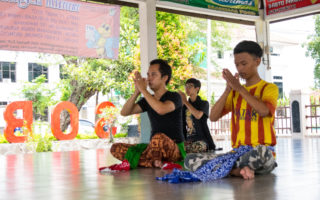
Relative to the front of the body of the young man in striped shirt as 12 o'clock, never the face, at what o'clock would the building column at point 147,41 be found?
The building column is roughly at 4 o'clock from the young man in striped shirt.

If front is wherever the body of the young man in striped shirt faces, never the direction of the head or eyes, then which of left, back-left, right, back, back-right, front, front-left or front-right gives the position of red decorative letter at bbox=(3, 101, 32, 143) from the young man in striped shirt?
right

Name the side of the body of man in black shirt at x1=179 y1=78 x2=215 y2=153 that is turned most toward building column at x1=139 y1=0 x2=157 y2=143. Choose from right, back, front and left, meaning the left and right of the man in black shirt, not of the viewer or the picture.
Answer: right

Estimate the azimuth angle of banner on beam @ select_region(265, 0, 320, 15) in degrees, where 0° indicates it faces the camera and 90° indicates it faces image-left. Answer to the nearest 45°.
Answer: approximately 45°

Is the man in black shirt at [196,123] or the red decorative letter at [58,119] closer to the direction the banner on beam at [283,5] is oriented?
the man in black shirt

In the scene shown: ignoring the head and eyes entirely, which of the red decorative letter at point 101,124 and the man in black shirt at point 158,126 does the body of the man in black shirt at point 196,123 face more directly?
the man in black shirt

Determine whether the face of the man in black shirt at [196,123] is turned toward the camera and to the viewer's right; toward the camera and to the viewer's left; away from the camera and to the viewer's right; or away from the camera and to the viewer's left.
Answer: toward the camera and to the viewer's left

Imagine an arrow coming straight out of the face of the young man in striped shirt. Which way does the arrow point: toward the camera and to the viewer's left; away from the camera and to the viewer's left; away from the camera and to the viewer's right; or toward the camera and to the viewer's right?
toward the camera and to the viewer's left

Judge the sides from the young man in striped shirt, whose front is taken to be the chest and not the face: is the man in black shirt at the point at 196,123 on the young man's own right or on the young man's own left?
on the young man's own right

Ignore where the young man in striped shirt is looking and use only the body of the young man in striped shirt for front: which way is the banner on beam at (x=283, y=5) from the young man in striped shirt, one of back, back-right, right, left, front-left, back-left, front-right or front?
back-right
